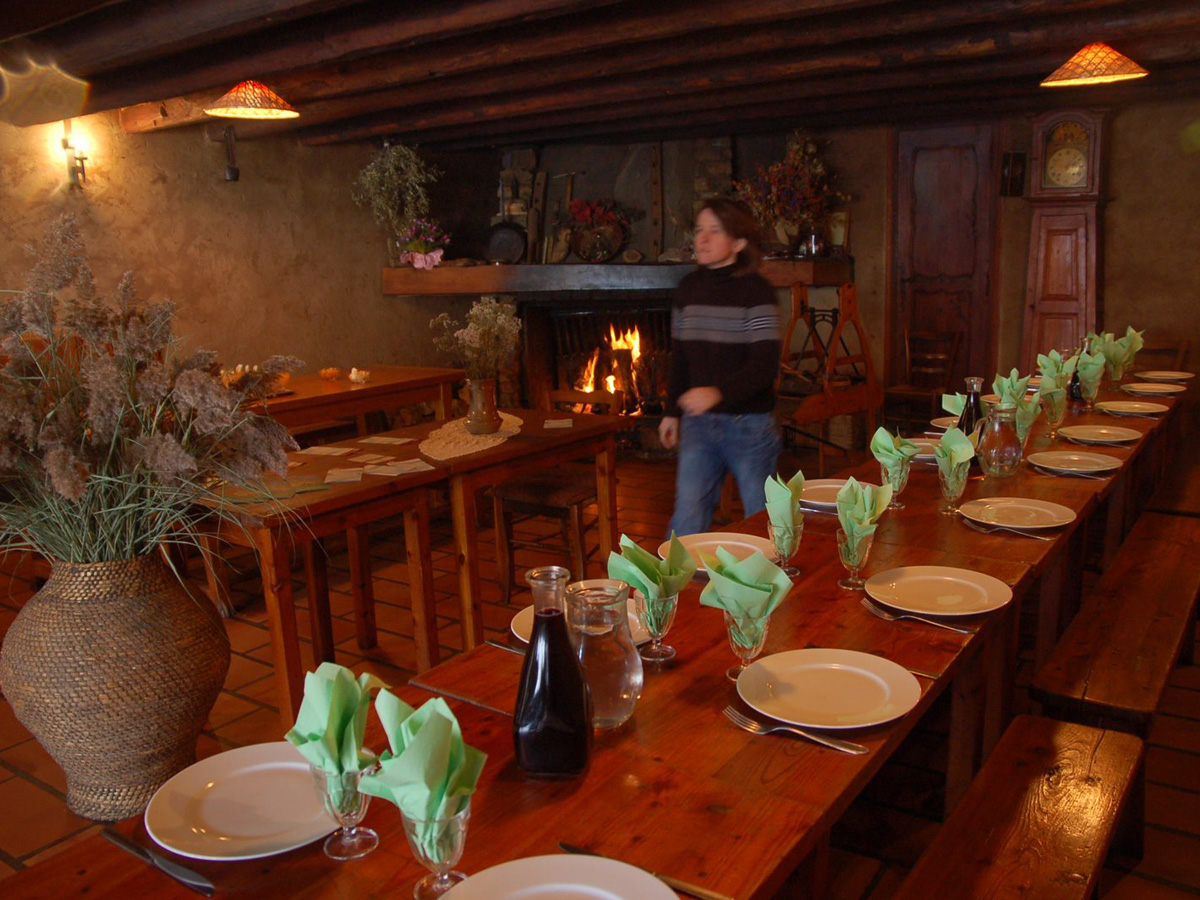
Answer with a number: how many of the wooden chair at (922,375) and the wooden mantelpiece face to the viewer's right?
0

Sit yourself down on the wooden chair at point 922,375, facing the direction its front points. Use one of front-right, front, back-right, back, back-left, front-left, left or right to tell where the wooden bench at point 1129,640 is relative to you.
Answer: front-left

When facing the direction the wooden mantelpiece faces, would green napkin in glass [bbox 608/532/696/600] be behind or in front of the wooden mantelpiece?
in front

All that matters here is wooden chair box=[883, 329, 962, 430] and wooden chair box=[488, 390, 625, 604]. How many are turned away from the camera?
0

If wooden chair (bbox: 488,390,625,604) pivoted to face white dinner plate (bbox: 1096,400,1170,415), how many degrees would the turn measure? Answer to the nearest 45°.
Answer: approximately 135° to its left

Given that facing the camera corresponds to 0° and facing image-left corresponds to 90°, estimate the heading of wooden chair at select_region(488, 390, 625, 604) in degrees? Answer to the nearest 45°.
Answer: approximately 45°

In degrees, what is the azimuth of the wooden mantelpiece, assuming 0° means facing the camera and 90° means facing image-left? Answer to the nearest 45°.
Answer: approximately 0°

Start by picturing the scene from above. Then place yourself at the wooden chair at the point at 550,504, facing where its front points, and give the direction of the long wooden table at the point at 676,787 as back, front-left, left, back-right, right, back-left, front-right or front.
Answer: front-left

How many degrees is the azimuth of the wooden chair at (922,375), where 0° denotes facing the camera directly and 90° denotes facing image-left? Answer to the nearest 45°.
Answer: approximately 45°

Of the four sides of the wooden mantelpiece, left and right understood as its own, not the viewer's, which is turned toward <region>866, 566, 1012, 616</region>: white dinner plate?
front

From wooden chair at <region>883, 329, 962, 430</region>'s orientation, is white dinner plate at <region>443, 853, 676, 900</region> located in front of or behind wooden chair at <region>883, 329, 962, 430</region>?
in front

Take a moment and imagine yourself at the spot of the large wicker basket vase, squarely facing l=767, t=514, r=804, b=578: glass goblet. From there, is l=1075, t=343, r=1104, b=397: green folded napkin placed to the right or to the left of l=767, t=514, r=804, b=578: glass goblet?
left

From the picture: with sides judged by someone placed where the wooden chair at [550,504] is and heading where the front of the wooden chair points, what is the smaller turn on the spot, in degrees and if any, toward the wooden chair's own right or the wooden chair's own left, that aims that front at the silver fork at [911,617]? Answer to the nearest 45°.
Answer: approximately 45° to the wooden chair's own left
